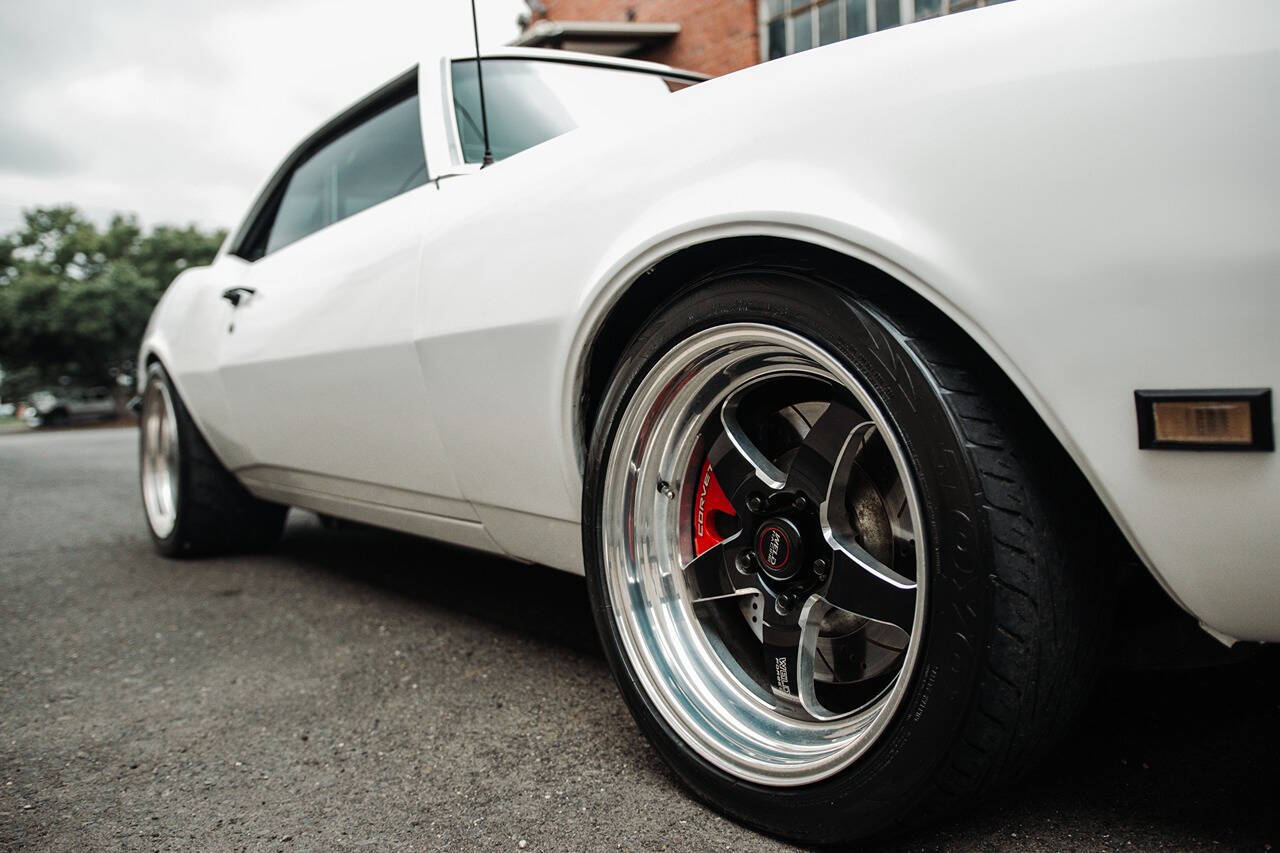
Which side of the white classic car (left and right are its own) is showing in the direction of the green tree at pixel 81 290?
back

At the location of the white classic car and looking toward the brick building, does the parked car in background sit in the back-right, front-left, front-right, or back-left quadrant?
front-left

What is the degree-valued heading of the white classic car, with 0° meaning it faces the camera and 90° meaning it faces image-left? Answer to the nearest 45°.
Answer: approximately 315°

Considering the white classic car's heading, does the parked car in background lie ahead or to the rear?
to the rear

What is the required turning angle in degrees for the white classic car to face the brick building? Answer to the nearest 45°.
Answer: approximately 135° to its left

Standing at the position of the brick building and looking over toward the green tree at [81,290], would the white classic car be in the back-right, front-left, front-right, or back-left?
back-left

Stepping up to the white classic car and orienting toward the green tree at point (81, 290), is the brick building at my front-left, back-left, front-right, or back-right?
front-right
